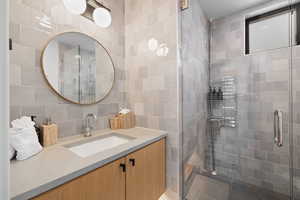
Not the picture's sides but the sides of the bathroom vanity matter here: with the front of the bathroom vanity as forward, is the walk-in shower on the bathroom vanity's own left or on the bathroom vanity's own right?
on the bathroom vanity's own left

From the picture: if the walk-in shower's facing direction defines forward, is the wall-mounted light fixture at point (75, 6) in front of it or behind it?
in front

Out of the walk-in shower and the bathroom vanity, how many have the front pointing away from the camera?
0
